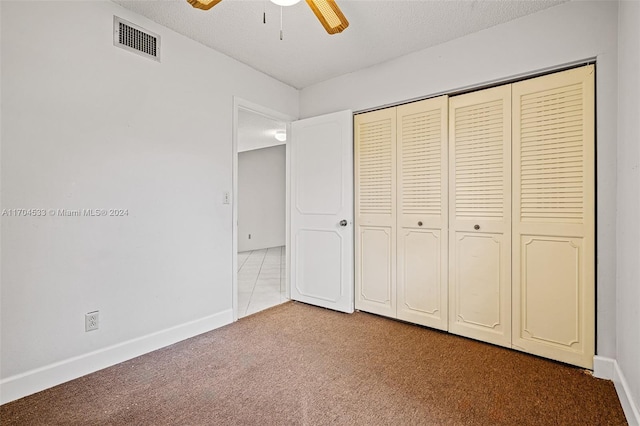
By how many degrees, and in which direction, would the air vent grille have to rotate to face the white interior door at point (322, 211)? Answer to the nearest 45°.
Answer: approximately 45° to its left

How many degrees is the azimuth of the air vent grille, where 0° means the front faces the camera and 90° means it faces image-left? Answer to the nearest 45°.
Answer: approximately 315°

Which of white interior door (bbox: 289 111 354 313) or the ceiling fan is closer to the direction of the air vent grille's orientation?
the ceiling fan

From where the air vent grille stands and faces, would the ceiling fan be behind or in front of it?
in front
